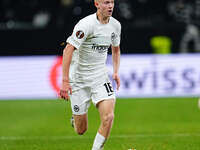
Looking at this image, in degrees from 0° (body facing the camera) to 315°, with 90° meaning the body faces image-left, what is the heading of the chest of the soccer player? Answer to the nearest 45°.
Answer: approximately 315°
